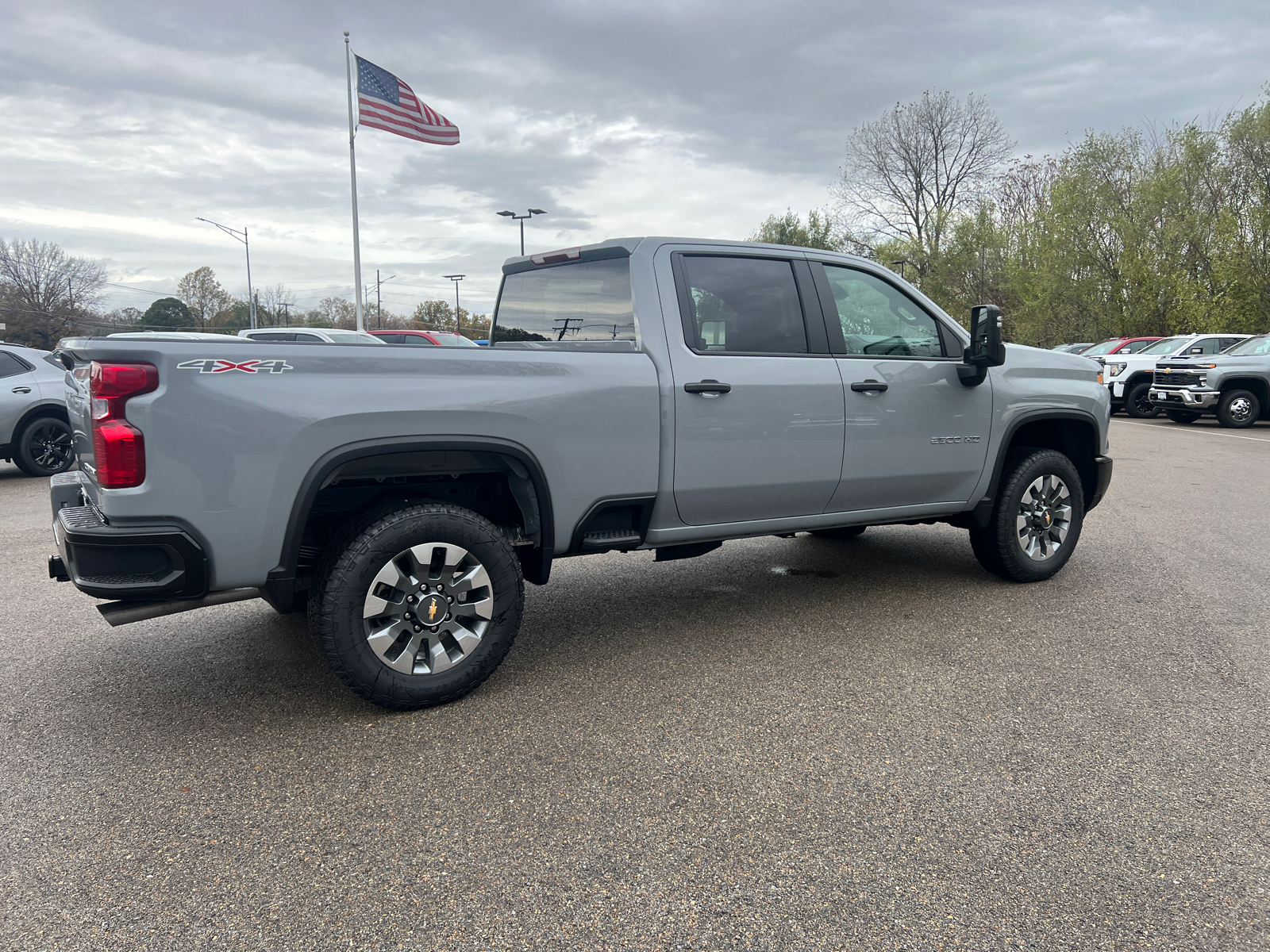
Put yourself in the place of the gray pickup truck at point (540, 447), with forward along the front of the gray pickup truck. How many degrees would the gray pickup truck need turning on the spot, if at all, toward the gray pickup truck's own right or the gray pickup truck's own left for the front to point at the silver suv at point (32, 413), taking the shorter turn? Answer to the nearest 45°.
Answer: approximately 90° to the gray pickup truck's own left

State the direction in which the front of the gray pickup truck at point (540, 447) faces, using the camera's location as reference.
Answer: facing away from the viewer and to the right of the viewer

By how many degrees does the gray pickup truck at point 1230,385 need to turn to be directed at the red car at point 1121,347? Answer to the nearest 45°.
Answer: approximately 90° to its right

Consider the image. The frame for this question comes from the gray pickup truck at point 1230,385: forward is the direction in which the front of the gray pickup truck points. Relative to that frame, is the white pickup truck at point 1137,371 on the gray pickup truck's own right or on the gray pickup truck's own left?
on the gray pickup truck's own right

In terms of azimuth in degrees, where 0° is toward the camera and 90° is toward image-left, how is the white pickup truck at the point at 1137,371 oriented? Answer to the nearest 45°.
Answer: approximately 45°

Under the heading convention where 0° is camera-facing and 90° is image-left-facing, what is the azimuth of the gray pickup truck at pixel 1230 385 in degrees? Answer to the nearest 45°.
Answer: approximately 45°

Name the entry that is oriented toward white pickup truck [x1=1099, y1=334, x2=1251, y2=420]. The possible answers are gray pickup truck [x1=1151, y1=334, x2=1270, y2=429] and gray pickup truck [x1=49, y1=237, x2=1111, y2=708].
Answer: gray pickup truck [x1=49, y1=237, x2=1111, y2=708]

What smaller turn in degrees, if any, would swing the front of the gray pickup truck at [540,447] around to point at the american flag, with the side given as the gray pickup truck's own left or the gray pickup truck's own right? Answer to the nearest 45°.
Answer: approximately 45° to the gray pickup truck's own left
